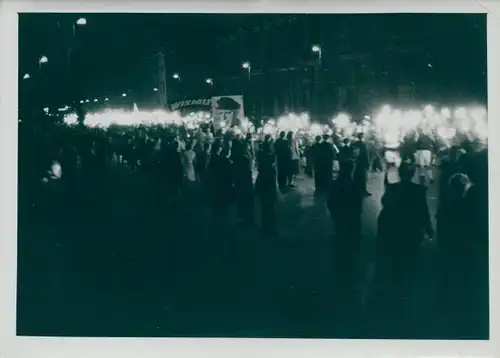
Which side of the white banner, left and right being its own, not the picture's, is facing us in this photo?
front

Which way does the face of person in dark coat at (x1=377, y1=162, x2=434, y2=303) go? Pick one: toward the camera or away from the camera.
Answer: away from the camera
